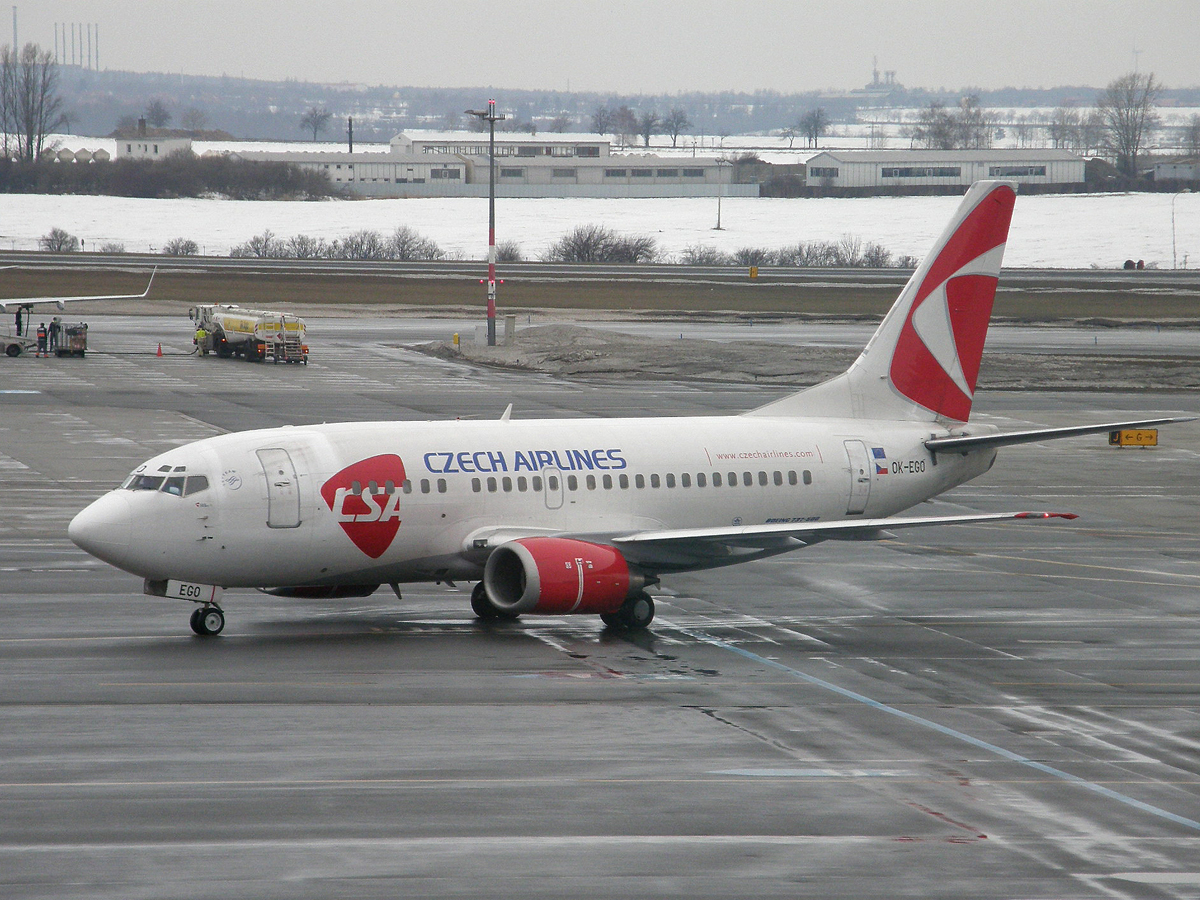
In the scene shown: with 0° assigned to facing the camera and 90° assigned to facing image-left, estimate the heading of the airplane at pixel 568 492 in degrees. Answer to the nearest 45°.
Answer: approximately 45°
